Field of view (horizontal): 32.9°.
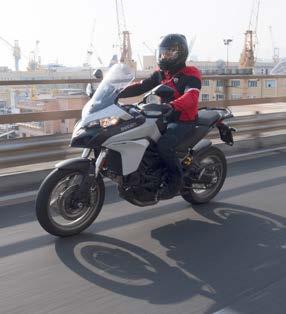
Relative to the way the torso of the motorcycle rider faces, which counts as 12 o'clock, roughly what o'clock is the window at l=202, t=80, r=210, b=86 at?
The window is roughly at 5 o'clock from the motorcycle rider.

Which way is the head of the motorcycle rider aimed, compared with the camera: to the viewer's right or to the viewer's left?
to the viewer's left

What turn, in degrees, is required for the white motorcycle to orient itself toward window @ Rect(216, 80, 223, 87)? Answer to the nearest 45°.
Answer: approximately 135° to its right

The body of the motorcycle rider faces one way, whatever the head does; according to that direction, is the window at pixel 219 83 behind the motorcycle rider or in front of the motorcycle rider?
behind

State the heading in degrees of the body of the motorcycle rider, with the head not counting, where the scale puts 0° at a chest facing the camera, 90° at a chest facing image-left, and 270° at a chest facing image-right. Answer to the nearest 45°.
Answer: approximately 45°

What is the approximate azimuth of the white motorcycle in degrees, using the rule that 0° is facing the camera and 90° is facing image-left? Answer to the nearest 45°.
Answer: approximately 45°

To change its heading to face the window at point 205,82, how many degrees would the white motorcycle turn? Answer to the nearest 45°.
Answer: approximately 135° to its right
